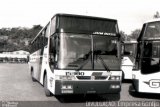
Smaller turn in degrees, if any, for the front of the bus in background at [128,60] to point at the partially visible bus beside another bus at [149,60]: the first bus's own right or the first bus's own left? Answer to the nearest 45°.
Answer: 0° — it already faces it

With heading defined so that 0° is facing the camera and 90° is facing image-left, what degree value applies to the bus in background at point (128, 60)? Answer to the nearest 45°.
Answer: approximately 0°
